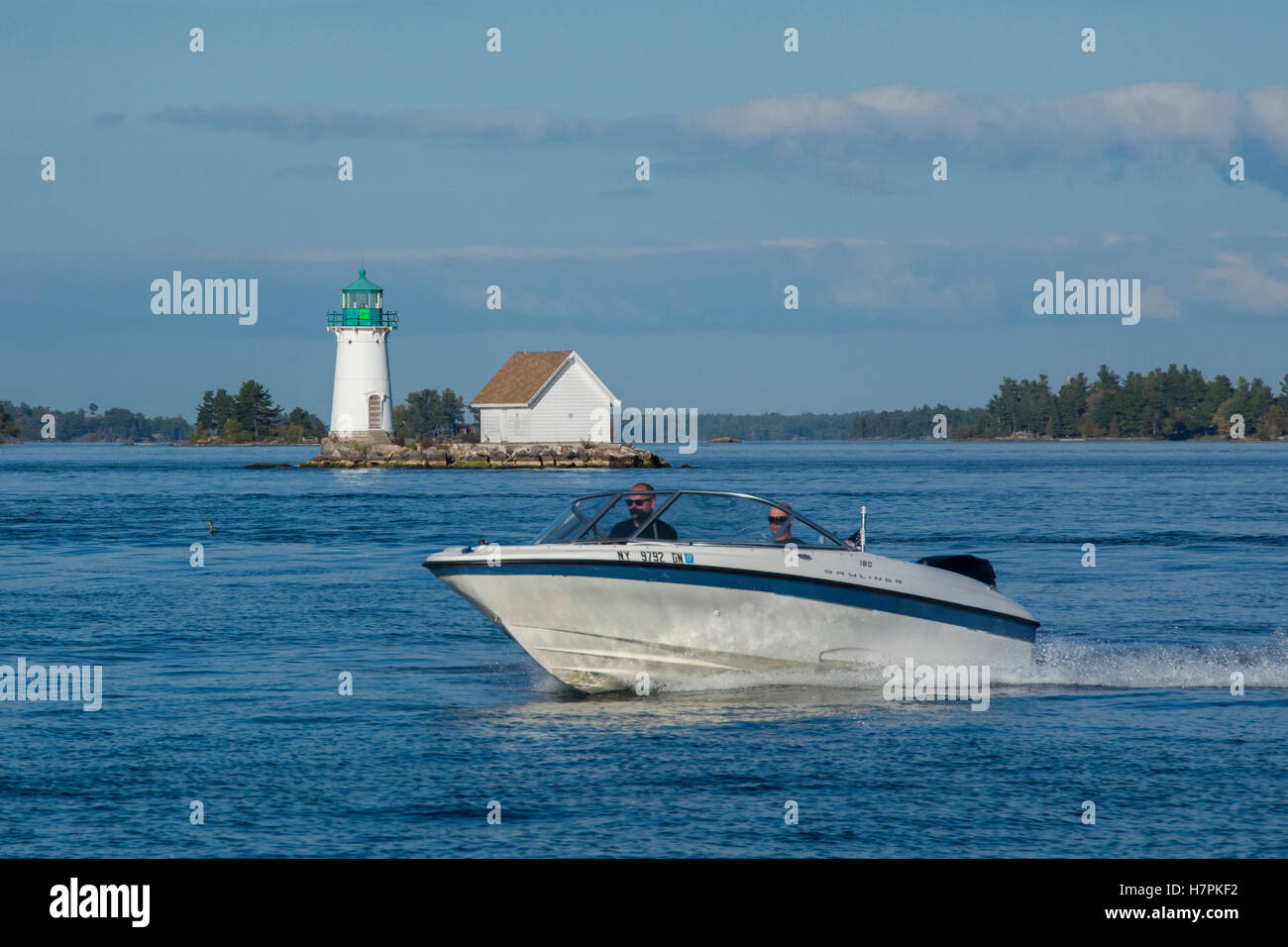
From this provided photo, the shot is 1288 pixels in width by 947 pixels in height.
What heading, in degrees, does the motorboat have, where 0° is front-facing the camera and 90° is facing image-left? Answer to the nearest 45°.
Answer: approximately 45°
